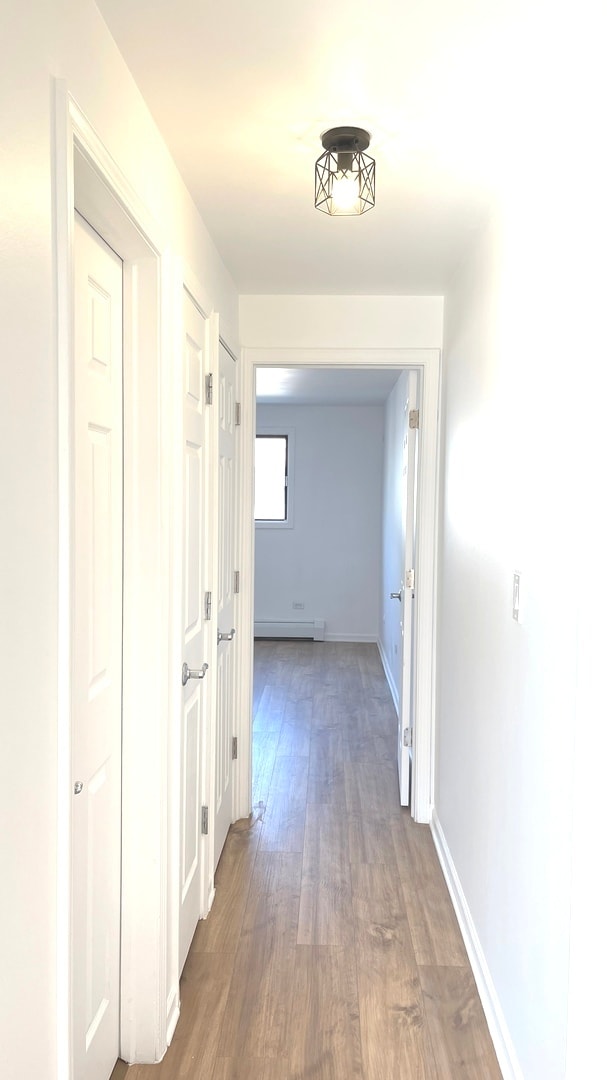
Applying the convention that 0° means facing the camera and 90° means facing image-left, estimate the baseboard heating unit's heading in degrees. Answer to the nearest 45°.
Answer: approximately 0°

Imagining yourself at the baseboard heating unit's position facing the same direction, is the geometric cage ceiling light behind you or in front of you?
in front

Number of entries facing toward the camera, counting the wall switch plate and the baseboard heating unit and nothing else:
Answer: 1

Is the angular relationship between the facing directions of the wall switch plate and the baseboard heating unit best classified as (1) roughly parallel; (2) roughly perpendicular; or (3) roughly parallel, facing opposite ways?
roughly perpendicular

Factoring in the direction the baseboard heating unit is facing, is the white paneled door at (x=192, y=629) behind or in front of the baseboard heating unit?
in front

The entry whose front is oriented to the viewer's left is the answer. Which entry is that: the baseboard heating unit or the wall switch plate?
the wall switch plate

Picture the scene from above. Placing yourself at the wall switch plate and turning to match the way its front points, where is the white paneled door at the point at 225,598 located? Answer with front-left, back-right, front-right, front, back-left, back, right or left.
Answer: front-right

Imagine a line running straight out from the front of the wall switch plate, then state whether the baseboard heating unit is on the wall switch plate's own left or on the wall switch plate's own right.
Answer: on the wall switch plate's own right

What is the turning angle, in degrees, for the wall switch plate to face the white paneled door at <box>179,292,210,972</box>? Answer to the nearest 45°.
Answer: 0° — it already faces it

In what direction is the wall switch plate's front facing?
to the viewer's left

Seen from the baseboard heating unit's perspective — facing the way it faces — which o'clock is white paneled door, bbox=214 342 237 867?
The white paneled door is roughly at 12 o'clock from the baseboard heating unit.

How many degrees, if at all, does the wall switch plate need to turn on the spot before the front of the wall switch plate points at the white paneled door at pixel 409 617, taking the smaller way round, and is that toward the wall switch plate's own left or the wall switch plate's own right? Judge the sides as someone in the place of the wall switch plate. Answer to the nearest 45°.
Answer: approximately 90° to the wall switch plate's own right

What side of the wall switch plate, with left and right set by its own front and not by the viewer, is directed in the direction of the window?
right

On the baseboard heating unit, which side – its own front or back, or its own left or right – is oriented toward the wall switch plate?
front
